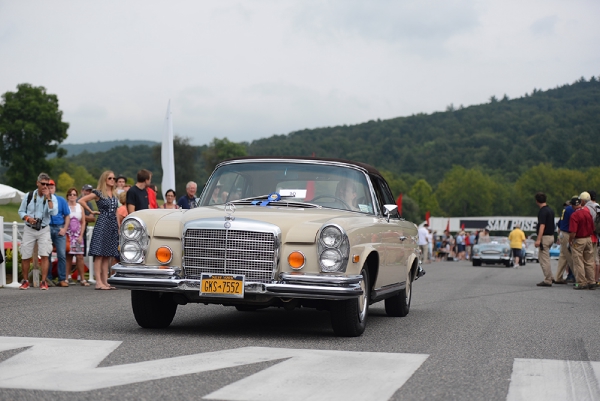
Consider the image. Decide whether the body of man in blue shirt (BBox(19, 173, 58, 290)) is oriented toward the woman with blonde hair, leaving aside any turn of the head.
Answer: no

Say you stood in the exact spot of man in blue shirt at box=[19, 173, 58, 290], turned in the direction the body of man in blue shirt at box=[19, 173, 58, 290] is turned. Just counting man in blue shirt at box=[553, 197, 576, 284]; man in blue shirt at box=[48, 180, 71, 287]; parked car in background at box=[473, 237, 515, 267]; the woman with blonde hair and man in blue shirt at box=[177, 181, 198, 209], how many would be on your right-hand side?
0

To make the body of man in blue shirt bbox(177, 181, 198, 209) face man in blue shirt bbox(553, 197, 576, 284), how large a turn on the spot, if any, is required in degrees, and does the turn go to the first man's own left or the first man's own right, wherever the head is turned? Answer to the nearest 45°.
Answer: approximately 45° to the first man's own left

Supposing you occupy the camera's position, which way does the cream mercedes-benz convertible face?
facing the viewer and to the left of the viewer

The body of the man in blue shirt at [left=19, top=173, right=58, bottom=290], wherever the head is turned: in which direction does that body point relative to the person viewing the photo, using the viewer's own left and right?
facing the viewer

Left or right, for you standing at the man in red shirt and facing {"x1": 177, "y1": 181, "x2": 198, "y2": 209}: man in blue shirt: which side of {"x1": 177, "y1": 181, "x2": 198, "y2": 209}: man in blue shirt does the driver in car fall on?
left

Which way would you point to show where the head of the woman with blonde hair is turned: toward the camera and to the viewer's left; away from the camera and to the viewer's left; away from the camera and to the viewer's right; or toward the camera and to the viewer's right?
toward the camera and to the viewer's right

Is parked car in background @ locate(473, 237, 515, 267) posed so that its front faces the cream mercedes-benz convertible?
yes

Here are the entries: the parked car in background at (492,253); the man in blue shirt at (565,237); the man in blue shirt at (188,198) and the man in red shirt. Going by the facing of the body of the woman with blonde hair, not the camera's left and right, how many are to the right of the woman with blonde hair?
0

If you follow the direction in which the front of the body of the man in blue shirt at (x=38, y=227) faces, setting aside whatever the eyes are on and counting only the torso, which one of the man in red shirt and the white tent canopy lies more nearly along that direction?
the man in red shirt

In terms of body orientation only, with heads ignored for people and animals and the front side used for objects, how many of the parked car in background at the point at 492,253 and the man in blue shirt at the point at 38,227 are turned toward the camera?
2

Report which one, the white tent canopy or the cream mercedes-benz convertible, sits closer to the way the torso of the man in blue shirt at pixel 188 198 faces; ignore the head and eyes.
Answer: the cream mercedes-benz convertible

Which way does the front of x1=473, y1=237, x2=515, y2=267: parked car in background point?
toward the camera
